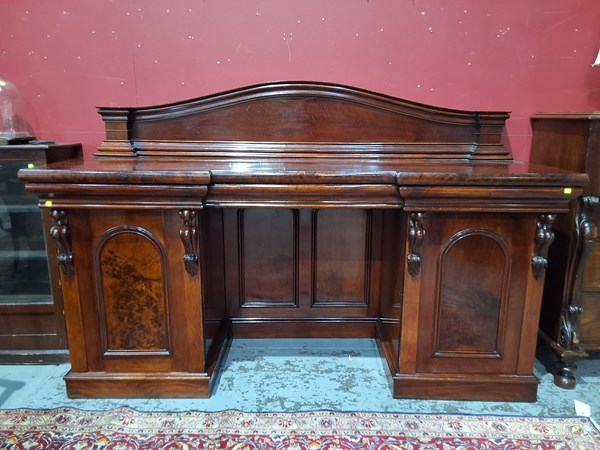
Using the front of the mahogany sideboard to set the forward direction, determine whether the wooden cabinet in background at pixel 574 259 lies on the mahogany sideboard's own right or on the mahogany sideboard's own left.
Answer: on the mahogany sideboard's own left

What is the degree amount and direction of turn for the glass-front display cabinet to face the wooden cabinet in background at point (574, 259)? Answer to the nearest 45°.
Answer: approximately 45° to its left

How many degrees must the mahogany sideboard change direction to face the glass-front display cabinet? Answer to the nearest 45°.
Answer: approximately 90° to its right

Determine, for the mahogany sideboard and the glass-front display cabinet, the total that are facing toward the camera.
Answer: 2

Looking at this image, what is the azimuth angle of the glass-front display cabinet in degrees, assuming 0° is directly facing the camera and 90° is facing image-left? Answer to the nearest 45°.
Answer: approximately 0°
